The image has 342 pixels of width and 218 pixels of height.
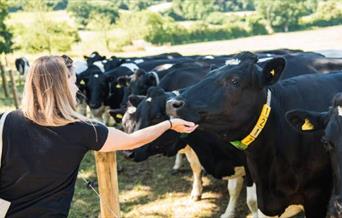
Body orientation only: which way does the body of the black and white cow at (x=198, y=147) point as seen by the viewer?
to the viewer's left

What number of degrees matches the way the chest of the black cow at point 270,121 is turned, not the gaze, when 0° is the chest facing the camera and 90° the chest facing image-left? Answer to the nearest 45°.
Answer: approximately 45°

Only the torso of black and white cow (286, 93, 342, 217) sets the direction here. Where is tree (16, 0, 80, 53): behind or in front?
behind

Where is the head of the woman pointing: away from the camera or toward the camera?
away from the camera

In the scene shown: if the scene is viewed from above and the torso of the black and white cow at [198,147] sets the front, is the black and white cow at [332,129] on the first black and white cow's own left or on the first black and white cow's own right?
on the first black and white cow's own left

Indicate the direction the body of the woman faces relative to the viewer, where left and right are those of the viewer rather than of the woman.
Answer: facing away from the viewer and to the right of the viewer

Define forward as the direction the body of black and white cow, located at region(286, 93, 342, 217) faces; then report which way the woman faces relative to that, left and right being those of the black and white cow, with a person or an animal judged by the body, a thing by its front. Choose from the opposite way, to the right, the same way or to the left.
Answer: the opposite way
